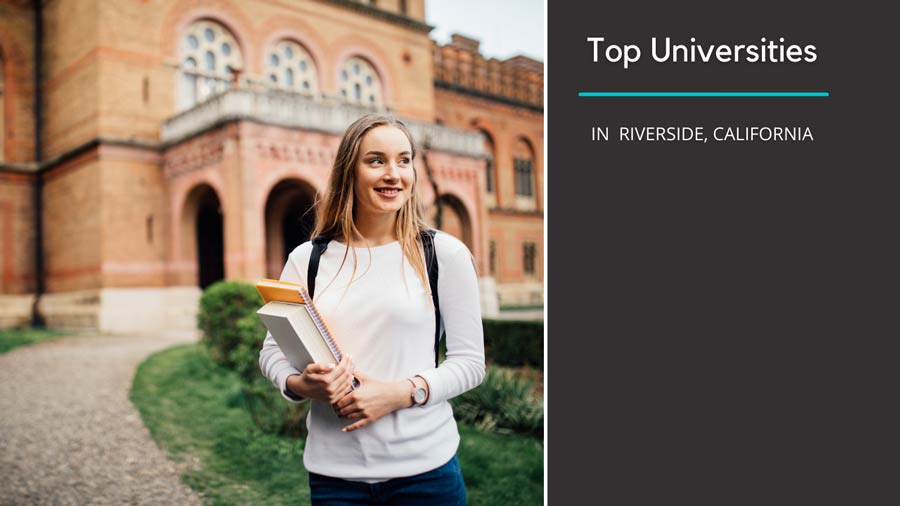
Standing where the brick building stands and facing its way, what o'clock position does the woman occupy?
The woman is roughly at 1 o'clock from the brick building.

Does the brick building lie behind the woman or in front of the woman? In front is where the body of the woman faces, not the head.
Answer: behind

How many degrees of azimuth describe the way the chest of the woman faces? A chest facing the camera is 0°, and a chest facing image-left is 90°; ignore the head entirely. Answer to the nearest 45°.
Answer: approximately 0°

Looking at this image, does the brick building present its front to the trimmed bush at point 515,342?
yes

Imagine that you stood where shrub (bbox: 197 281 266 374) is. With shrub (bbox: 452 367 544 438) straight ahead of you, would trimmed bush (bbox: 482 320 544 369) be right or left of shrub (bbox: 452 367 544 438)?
left

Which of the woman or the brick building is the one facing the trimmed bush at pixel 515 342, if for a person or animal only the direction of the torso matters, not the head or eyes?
the brick building

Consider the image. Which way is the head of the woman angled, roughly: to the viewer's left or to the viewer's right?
to the viewer's right

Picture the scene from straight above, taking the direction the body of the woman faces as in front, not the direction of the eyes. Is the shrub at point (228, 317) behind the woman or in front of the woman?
behind
